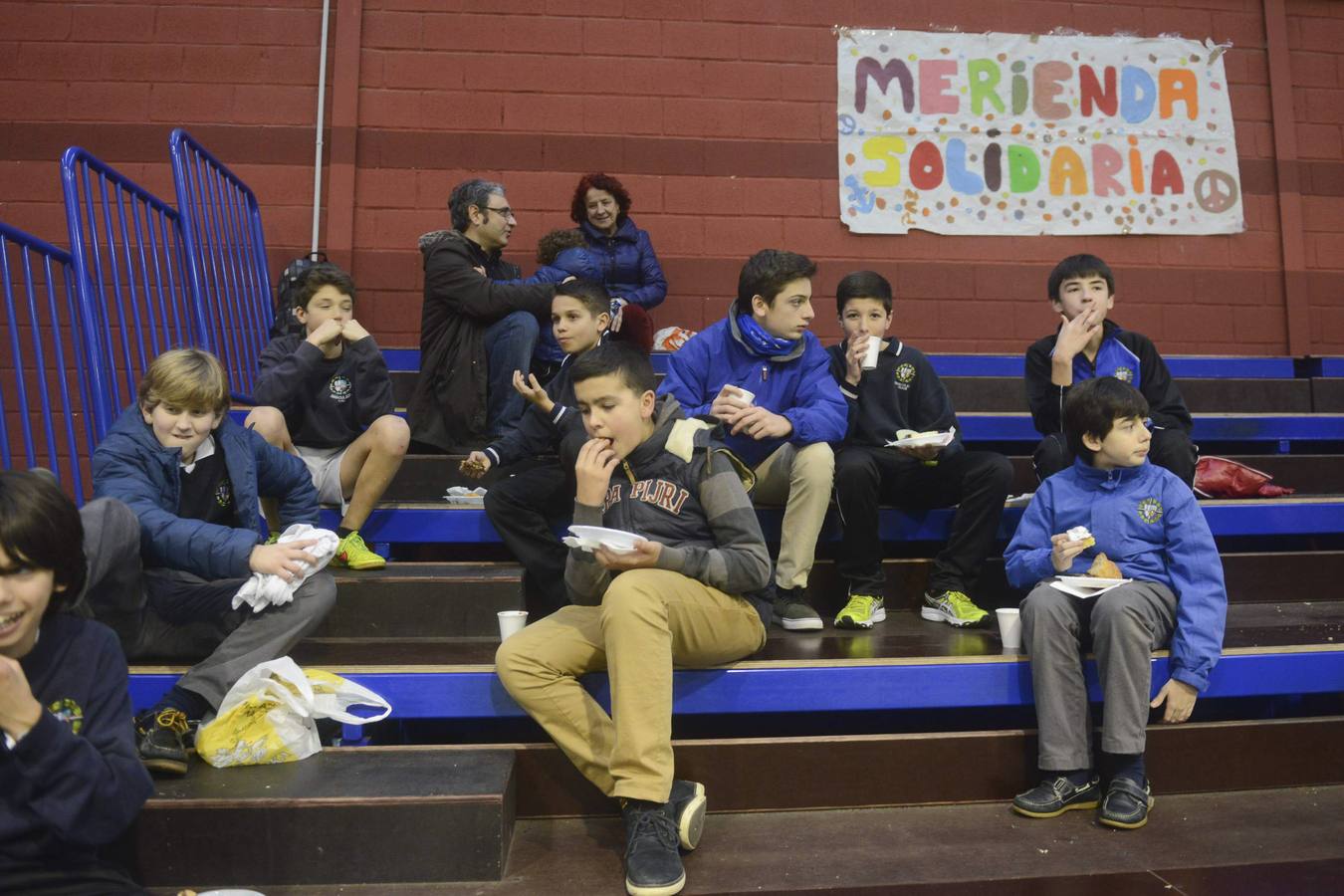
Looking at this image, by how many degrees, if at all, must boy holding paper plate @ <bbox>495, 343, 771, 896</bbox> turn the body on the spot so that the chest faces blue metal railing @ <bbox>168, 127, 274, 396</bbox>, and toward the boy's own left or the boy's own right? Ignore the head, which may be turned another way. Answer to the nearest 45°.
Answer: approximately 90° to the boy's own right

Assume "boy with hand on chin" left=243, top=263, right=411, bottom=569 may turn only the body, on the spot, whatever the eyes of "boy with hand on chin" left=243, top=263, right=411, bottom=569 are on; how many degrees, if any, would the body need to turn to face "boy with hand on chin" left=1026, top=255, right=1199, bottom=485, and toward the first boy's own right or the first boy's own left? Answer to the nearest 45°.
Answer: approximately 90° to the first boy's own left

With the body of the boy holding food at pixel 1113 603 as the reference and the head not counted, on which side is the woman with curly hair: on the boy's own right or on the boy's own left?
on the boy's own right

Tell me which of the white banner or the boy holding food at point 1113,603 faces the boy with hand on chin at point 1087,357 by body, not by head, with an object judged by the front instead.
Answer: the white banner

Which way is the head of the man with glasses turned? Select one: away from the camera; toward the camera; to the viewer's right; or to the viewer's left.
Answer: to the viewer's right

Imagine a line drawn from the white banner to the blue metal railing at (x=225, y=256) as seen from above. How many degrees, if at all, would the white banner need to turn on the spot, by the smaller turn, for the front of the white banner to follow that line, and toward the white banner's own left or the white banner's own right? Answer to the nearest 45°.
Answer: approximately 45° to the white banner's own right

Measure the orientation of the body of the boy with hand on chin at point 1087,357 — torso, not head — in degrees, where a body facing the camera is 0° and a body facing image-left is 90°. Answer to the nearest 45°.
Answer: approximately 0°

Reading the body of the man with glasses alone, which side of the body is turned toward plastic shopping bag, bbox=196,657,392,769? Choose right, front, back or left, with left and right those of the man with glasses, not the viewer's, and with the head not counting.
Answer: right

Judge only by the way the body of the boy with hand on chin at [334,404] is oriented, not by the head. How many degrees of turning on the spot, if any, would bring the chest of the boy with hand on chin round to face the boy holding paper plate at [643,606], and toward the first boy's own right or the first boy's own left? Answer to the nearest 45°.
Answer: approximately 45° to the first boy's own left

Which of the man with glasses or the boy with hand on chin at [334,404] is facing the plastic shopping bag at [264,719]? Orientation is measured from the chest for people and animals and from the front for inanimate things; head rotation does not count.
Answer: the boy with hand on chin

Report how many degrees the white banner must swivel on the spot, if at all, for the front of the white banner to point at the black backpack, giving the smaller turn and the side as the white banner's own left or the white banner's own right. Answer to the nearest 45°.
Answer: approximately 45° to the white banner's own right
